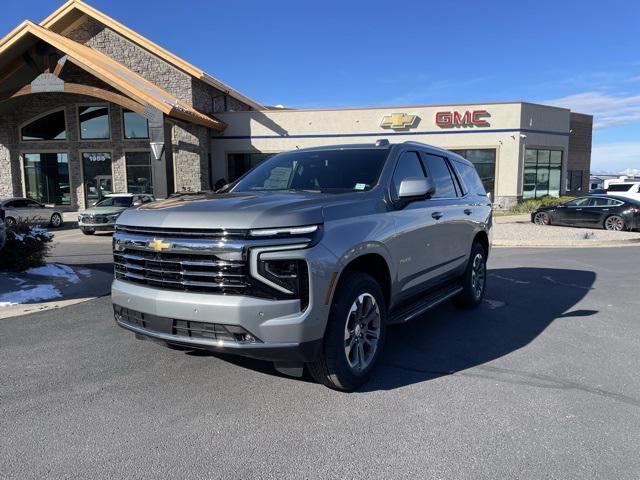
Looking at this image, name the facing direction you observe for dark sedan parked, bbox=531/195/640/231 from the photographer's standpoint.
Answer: facing to the left of the viewer

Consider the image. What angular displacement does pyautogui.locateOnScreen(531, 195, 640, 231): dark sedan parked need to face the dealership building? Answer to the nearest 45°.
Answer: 0° — it already faces it

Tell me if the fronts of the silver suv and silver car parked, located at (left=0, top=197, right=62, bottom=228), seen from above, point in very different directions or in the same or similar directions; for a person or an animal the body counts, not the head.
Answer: very different directions

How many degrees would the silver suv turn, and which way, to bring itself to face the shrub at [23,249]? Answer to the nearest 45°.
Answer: approximately 90° to its right

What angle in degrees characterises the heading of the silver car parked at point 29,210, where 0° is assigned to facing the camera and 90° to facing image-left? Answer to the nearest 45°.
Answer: approximately 270°

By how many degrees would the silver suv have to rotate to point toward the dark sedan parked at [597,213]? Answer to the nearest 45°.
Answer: approximately 180°

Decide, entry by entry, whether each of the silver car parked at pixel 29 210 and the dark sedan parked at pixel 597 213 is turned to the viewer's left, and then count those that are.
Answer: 1
